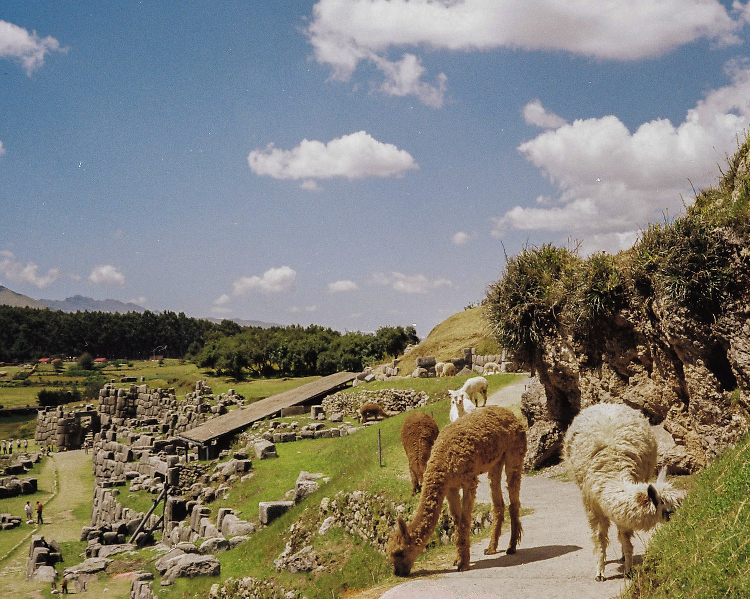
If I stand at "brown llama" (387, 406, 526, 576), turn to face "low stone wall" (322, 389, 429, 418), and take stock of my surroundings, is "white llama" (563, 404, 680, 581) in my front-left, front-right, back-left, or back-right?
back-right

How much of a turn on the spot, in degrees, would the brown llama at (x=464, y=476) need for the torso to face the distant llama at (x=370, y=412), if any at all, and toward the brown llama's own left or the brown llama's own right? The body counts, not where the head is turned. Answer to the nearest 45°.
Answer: approximately 135° to the brown llama's own right

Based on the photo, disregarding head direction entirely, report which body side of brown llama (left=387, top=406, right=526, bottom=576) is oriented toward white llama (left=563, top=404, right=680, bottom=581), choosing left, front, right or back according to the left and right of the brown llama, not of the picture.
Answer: left

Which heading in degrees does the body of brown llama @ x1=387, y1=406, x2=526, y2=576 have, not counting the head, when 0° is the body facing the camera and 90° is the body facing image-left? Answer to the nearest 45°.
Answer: approximately 45°
